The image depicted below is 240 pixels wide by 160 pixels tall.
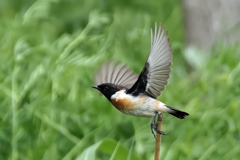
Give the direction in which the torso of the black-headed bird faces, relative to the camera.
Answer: to the viewer's left
